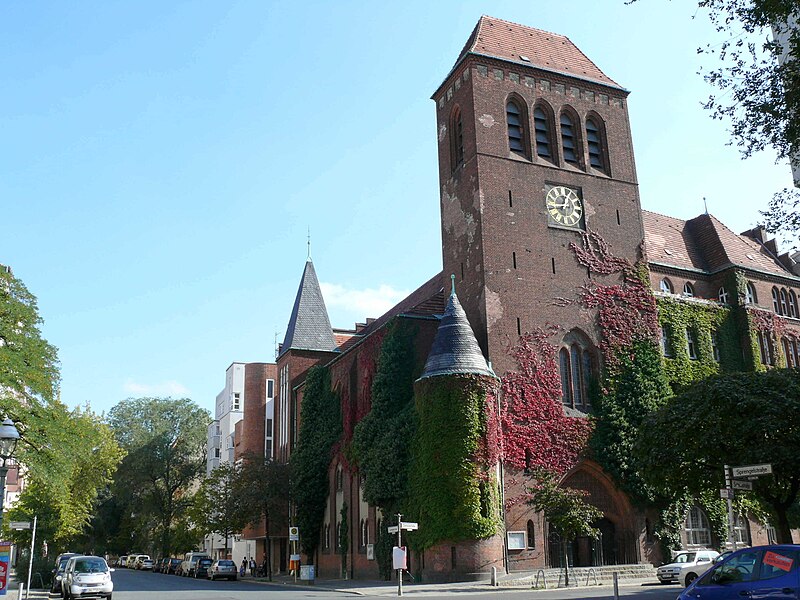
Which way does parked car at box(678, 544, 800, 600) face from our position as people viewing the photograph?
facing to the left of the viewer

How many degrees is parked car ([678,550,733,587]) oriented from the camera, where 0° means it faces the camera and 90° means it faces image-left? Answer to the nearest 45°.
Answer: approximately 45°

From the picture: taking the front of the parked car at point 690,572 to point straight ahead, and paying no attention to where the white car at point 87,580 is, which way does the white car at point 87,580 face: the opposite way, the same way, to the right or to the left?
to the left

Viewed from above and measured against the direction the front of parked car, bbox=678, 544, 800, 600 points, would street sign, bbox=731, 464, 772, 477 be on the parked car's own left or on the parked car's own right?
on the parked car's own right

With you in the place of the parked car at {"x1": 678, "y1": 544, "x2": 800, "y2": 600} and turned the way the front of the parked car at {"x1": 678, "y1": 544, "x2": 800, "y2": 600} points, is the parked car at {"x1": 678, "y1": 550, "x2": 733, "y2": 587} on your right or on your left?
on your right

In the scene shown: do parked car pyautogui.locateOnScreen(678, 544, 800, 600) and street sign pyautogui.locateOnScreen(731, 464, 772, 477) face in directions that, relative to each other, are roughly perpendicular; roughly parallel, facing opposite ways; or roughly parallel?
roughly perpendicular

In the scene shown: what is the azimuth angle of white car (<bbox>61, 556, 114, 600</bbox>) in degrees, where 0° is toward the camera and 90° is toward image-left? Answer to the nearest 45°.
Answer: approximately 0°

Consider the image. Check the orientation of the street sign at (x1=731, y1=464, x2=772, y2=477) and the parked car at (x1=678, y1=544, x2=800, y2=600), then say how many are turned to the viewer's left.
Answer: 1

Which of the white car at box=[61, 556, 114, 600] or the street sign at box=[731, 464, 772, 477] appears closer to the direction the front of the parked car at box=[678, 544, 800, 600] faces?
the white car

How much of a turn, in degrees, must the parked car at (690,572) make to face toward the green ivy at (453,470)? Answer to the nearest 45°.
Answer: approximately 45° to its right

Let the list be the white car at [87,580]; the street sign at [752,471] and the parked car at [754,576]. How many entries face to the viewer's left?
1

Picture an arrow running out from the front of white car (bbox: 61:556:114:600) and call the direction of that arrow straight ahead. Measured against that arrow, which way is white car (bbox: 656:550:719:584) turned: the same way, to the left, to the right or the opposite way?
to the right

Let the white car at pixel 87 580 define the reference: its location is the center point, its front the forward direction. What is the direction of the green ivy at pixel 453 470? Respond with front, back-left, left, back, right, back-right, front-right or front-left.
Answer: left
